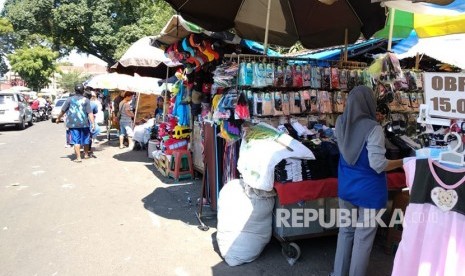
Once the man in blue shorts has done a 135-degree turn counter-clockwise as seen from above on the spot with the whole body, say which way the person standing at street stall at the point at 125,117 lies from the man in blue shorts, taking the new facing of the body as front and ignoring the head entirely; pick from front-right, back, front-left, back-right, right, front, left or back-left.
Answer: back

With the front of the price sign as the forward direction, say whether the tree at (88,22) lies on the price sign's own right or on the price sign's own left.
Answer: on the price sign's own right

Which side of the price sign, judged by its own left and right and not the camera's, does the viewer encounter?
front

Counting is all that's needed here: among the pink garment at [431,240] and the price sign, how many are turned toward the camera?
2

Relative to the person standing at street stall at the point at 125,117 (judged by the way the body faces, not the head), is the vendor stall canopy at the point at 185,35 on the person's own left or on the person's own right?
on the person's own right

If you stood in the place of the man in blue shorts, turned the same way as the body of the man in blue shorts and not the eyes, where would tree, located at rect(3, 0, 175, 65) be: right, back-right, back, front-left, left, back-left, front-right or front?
front

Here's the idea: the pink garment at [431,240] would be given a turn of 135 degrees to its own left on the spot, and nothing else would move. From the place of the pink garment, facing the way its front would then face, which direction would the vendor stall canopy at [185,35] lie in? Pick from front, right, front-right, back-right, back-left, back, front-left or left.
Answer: left

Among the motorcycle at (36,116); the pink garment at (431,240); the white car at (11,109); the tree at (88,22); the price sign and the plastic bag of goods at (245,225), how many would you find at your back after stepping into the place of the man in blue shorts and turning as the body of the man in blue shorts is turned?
3

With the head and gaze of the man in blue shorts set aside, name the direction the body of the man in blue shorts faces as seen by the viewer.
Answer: away from the camera
